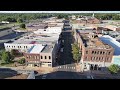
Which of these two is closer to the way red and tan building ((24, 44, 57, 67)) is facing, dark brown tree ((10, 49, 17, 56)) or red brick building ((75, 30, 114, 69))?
the red brick building

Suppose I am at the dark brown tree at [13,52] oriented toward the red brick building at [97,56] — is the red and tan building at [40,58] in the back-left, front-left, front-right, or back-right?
front-right

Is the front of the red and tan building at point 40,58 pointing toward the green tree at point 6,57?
no

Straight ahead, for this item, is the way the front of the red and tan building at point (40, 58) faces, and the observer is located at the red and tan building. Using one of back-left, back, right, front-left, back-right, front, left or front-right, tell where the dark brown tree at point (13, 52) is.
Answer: back-right
